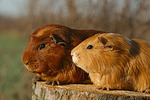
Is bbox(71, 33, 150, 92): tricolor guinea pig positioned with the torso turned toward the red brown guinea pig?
yes

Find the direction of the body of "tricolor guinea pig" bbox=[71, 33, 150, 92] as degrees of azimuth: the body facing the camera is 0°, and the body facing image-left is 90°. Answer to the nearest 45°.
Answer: approximately 90°
